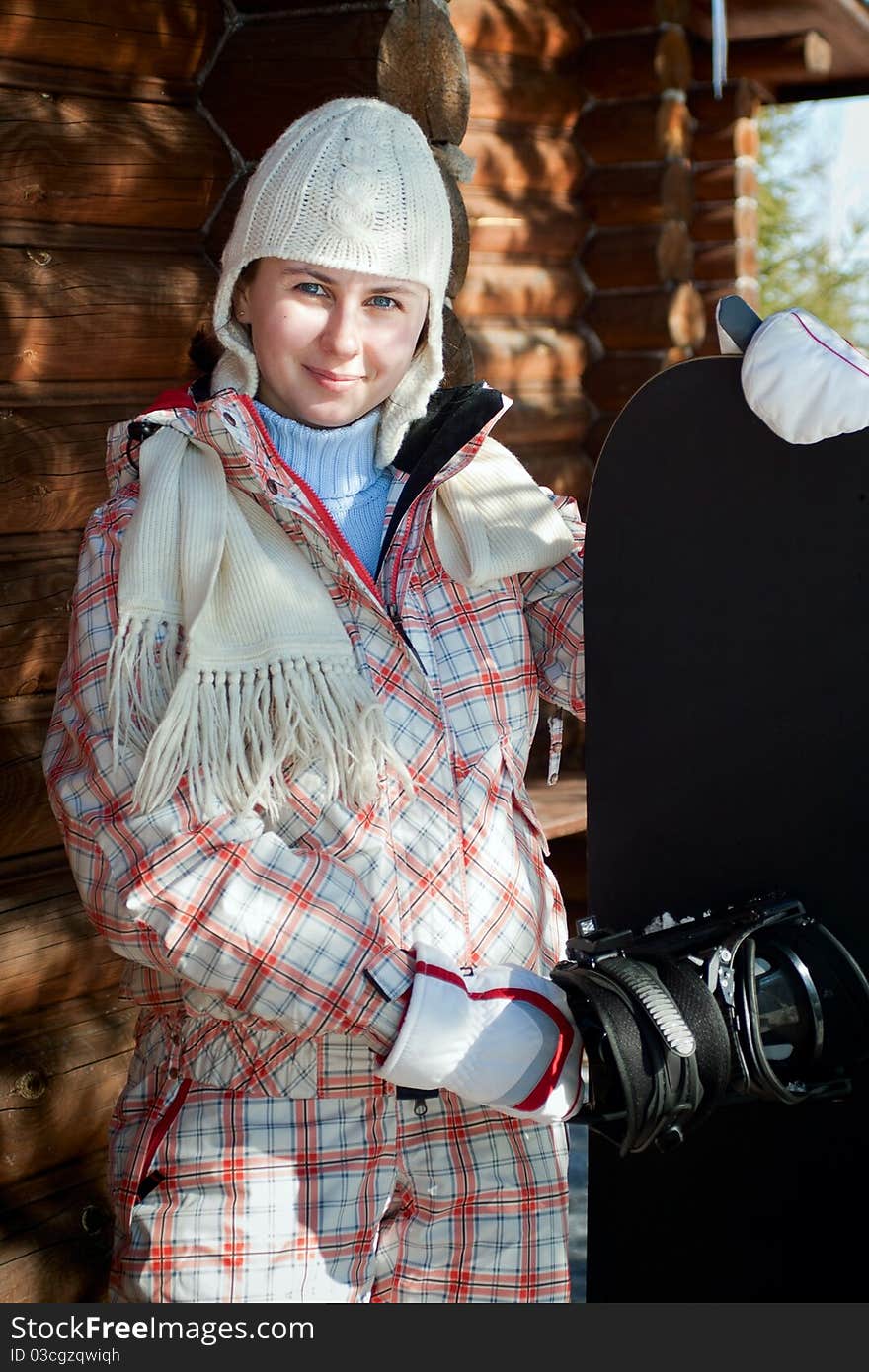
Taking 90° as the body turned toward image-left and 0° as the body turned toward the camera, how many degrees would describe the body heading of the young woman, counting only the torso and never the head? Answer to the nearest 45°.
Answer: approximately 315°
